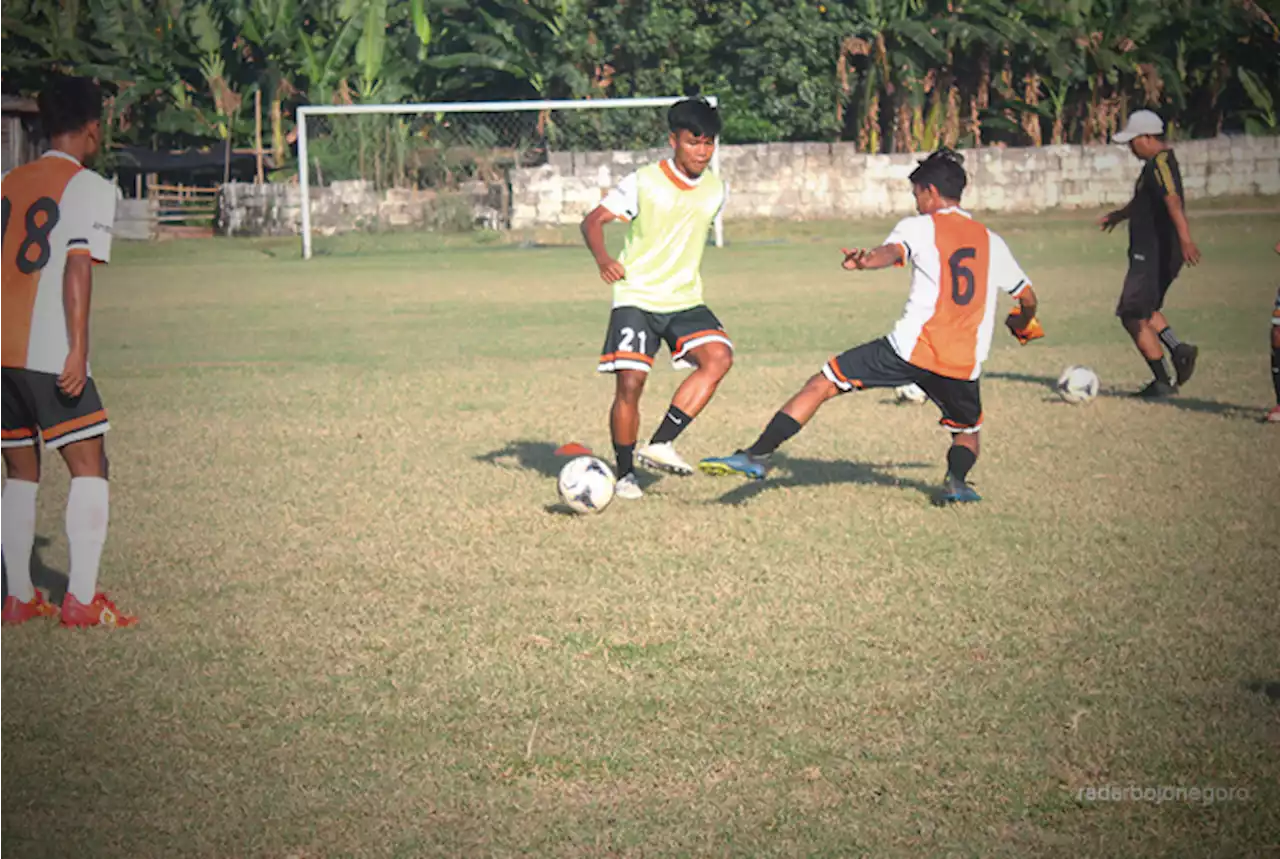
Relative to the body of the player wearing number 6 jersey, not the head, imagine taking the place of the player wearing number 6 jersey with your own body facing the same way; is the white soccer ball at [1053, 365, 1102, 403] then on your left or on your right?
on your right

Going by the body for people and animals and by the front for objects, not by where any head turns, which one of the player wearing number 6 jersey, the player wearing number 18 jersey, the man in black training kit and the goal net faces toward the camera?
the goal net

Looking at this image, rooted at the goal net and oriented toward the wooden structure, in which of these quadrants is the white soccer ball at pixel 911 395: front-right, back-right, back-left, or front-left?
back-left

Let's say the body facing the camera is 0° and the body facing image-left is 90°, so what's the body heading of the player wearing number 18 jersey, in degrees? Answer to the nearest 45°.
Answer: approximately 225°

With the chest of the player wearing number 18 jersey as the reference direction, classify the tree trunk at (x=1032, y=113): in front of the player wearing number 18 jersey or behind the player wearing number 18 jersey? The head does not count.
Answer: in front

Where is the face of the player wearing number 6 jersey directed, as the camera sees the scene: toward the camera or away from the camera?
away from the camera

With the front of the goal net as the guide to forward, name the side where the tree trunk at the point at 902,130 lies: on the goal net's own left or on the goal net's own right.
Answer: on the goal net's own left

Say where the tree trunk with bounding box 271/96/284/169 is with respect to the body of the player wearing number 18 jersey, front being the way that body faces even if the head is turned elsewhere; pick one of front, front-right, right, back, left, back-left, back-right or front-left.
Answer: front-left

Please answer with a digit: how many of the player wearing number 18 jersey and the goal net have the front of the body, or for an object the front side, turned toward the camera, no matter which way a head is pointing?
1

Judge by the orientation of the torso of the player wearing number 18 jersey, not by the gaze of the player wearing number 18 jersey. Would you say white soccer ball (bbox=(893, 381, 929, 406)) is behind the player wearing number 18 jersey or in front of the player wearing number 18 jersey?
in front

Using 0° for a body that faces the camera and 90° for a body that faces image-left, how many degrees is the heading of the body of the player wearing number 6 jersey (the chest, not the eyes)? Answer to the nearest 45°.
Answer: approximately 135°

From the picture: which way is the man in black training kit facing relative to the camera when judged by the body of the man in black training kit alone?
to the viewer's left

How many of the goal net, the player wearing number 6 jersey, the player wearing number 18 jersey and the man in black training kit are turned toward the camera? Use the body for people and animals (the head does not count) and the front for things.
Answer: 1

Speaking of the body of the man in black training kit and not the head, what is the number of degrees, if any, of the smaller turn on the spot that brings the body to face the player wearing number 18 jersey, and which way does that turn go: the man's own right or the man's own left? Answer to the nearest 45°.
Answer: approximately 45° to the man's own left

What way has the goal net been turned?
toward the camera
